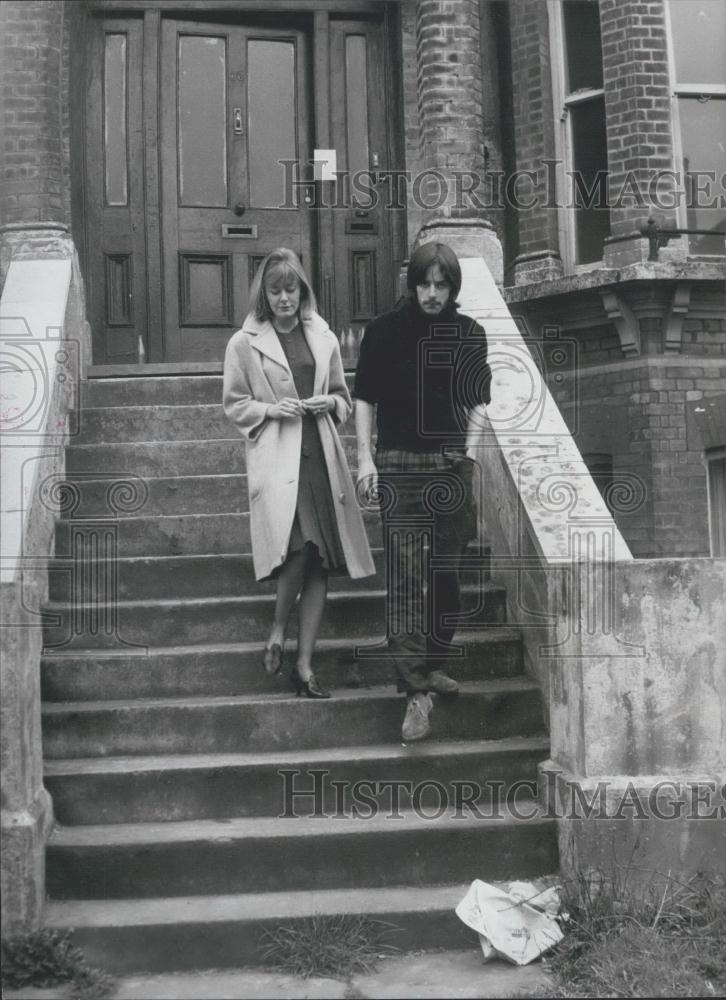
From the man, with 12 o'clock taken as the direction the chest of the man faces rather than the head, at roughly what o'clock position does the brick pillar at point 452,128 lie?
The brick pillar is roughly at 6 o'clock from the man.

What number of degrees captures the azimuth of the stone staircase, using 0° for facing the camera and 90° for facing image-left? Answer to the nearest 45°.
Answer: approximately 0°

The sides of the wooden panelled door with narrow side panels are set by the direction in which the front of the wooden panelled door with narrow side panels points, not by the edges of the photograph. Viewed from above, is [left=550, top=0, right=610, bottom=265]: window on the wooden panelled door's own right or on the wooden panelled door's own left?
on the wooden panelled door's own left

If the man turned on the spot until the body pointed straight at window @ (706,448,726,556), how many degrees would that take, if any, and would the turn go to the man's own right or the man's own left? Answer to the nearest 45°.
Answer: approximately 135° to the man's own left
